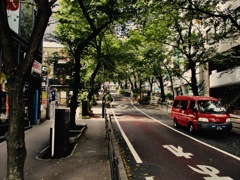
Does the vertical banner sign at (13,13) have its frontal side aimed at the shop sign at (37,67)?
no

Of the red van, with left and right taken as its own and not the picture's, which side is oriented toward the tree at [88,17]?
right

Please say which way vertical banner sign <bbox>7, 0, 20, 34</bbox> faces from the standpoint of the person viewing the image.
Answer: facing the viewer and to the right of the viewer

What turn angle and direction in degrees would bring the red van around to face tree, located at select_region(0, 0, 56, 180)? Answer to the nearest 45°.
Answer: approximately 45° to its right

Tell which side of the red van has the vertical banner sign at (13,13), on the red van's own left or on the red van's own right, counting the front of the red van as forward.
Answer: on the red van's own right

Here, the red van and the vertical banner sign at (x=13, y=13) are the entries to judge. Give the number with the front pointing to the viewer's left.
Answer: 0
